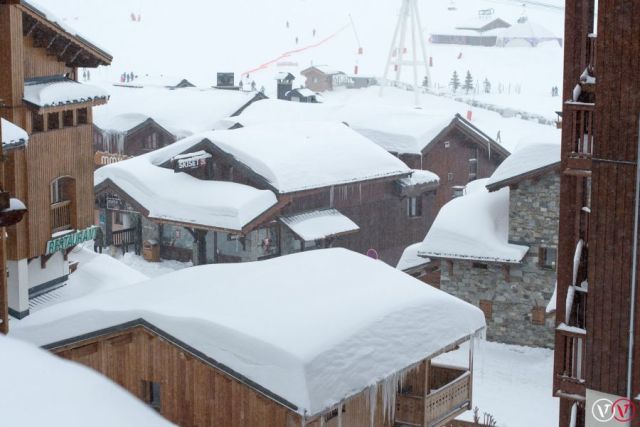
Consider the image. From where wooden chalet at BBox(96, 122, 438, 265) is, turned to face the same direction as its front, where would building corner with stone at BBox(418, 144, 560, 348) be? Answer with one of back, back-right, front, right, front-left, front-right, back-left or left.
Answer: left

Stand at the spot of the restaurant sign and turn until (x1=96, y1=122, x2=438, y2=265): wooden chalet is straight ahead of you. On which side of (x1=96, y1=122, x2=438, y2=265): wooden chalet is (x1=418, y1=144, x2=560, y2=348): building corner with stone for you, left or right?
right

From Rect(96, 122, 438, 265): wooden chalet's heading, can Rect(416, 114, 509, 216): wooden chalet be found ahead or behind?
behind

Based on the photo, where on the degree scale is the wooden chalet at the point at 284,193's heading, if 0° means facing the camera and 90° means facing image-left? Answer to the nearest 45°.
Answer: approximately 45°

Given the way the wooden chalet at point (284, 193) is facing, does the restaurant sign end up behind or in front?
in front

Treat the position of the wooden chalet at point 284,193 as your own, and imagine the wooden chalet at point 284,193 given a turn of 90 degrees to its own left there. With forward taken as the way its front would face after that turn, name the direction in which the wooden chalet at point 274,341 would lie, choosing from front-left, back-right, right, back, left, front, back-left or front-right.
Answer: front-right

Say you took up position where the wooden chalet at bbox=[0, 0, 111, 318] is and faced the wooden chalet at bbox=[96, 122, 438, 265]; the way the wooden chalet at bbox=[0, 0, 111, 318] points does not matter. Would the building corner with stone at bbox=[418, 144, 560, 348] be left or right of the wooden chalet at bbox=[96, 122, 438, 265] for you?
right

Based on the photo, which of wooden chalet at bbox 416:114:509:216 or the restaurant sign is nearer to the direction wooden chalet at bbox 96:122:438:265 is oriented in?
the restaurant sign

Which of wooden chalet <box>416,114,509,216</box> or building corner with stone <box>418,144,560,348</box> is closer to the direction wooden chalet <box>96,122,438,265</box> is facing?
the building corner with stone

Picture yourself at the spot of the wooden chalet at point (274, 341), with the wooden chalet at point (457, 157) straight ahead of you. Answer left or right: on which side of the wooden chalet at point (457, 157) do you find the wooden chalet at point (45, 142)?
left
